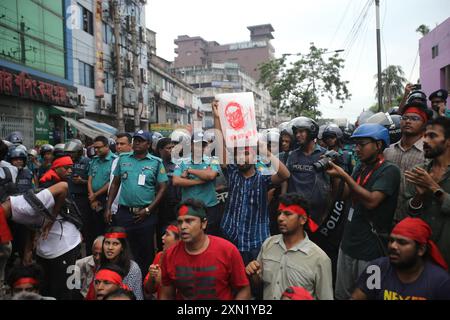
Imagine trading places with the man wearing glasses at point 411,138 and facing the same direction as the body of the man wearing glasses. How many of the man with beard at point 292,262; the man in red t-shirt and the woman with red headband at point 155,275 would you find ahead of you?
3

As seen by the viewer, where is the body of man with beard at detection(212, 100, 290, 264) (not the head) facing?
toward the camera

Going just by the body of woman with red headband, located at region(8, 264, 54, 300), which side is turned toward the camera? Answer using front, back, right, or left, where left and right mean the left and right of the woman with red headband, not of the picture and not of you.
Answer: front

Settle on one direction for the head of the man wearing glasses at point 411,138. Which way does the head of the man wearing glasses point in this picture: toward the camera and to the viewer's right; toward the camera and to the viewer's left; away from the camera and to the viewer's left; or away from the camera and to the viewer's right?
toward the camera and to the viewer's left

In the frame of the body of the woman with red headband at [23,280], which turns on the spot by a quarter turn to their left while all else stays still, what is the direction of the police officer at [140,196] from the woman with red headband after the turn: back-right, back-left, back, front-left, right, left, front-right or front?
front-left

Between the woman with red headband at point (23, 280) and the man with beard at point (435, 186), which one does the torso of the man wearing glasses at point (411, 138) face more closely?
the woman with red headband

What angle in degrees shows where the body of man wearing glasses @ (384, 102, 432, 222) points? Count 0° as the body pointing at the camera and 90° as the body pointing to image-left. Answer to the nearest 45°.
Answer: approximately 45°

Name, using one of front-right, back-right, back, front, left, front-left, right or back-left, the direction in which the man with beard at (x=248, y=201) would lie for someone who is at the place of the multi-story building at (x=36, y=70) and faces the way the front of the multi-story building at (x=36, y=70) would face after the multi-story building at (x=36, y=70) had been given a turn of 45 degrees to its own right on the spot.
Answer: front

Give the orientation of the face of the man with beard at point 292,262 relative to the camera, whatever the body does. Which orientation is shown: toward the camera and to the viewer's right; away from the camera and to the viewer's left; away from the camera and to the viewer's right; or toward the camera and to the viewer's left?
toward the camera and to the viewer's left

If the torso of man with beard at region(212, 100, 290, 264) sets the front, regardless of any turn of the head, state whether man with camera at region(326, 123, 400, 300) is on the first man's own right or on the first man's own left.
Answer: on the first man's own left

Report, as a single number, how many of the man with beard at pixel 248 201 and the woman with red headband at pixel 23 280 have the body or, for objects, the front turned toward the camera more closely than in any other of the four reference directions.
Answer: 2

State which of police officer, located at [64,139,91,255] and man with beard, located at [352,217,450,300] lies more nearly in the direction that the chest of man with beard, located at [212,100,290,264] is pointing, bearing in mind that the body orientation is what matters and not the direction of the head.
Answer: the man with beard

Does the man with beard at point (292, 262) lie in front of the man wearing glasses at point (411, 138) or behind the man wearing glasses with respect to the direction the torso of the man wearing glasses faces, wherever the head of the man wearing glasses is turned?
in front

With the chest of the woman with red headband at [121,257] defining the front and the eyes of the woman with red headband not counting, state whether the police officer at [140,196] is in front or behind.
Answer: behind
